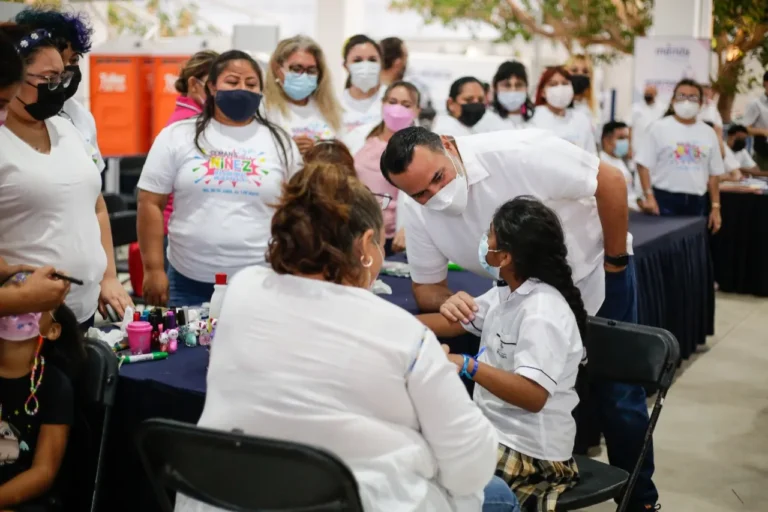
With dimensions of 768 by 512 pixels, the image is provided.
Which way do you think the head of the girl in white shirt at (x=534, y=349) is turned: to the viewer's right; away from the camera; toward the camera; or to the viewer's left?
to the viewer's left

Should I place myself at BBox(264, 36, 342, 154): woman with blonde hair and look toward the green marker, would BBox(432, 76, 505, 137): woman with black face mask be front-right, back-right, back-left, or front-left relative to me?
back-left

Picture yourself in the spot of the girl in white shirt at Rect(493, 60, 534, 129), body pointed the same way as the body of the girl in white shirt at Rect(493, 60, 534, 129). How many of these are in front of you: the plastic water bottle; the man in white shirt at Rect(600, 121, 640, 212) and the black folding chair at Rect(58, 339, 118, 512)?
2

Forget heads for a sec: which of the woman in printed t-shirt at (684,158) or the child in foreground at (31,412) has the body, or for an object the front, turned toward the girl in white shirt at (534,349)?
the woman in printed t-shirt

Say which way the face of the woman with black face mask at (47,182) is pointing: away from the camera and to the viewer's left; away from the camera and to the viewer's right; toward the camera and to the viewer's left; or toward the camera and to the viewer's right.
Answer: toward the camera and to the viewer's right

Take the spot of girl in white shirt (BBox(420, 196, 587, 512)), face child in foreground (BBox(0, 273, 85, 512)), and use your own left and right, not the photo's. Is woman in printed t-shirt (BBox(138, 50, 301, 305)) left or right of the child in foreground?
right

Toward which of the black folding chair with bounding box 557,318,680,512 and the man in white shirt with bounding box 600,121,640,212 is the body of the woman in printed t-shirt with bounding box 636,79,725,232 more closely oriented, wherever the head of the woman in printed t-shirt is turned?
the black folding chair

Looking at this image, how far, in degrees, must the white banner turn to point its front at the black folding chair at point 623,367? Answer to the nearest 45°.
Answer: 0° — it already faces it

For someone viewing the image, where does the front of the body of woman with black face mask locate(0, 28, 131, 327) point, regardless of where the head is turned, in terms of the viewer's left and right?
facing the viewer and to the right of the viewer

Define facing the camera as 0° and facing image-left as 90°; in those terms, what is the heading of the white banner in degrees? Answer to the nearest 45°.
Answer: approximately 0°

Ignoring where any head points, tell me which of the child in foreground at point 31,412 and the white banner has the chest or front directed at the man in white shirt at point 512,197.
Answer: the white banner
